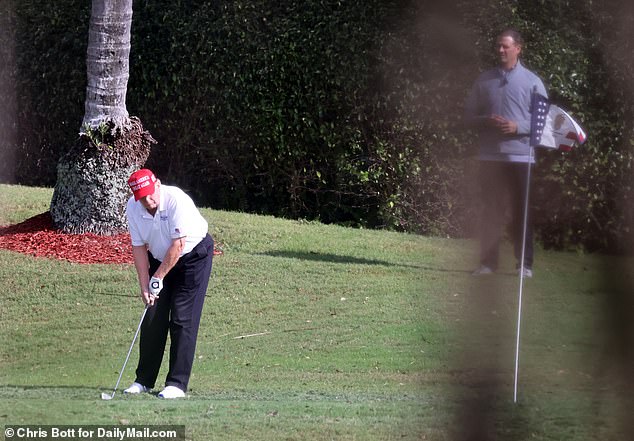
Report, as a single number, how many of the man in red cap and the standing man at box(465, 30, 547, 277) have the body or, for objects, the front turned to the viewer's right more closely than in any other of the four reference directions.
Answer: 0

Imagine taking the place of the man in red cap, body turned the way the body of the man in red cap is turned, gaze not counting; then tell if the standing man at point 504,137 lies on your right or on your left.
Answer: on your left

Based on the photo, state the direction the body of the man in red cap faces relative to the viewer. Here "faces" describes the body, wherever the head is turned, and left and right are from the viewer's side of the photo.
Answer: facing the viewer and to the left of the viewer

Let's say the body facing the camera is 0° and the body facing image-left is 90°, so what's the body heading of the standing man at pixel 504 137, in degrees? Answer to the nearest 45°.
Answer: approximately 0°

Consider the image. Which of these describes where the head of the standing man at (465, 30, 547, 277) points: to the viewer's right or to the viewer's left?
to the viewer's left
